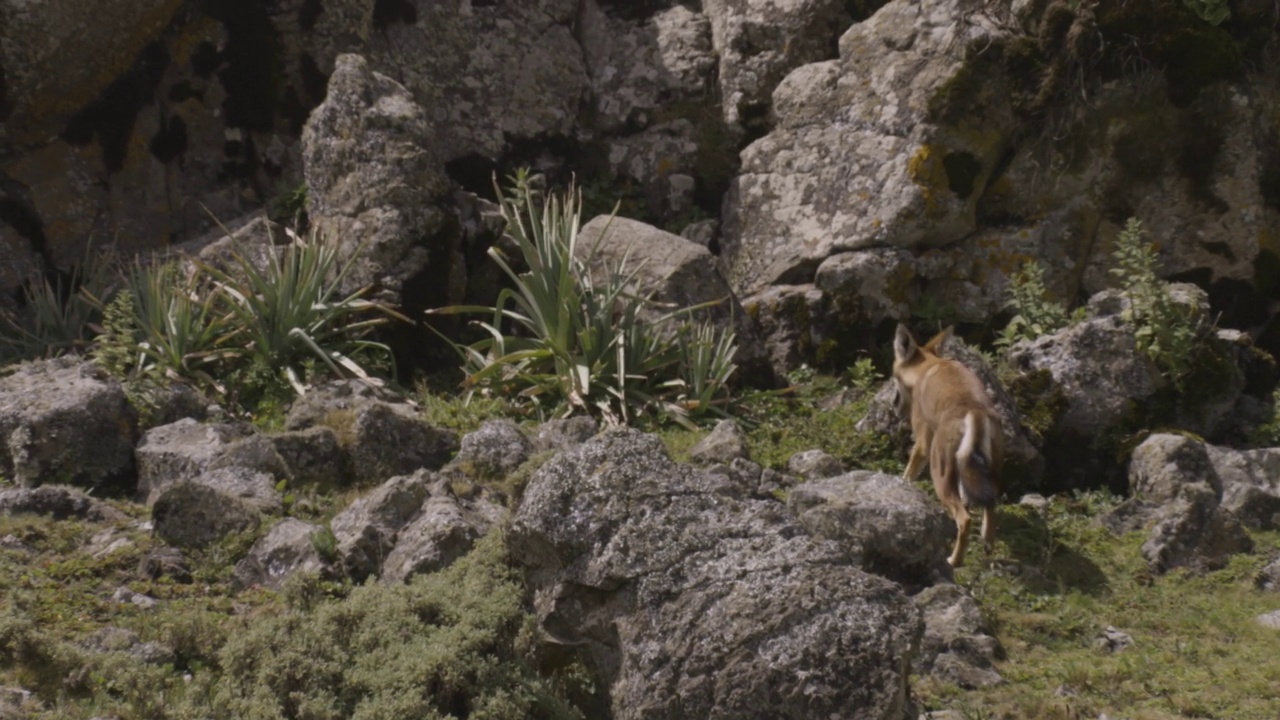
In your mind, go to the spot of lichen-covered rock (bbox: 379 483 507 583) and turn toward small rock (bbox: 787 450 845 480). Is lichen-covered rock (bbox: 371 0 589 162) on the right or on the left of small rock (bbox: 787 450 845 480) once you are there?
left

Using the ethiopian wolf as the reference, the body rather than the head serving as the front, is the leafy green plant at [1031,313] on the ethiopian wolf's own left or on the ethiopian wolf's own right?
on the ethiopian wolf's own right

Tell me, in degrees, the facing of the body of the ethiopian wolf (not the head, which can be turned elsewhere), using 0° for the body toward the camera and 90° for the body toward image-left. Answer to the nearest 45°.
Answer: approximately 135°

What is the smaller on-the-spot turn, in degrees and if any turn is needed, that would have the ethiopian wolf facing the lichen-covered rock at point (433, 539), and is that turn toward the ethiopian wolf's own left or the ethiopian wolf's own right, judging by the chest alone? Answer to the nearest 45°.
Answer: approximately 90° to the ethiopian wolf's own left

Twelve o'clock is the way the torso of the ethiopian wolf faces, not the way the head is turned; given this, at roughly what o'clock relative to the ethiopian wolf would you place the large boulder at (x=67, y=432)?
The large boulder is roughly at 10 o'clock from the ethiopian wolf.

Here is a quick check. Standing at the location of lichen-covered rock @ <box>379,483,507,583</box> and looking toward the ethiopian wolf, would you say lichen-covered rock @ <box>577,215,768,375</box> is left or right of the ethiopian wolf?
left

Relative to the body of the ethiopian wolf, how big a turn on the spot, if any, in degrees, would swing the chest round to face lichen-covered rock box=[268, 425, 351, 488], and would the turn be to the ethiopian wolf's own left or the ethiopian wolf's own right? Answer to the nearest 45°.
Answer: approximately 45° to the ethiopian wolf's own left

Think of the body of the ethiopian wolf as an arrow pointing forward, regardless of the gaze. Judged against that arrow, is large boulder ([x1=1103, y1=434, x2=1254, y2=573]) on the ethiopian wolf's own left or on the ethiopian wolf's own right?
on the ethiopian wolf's own right
